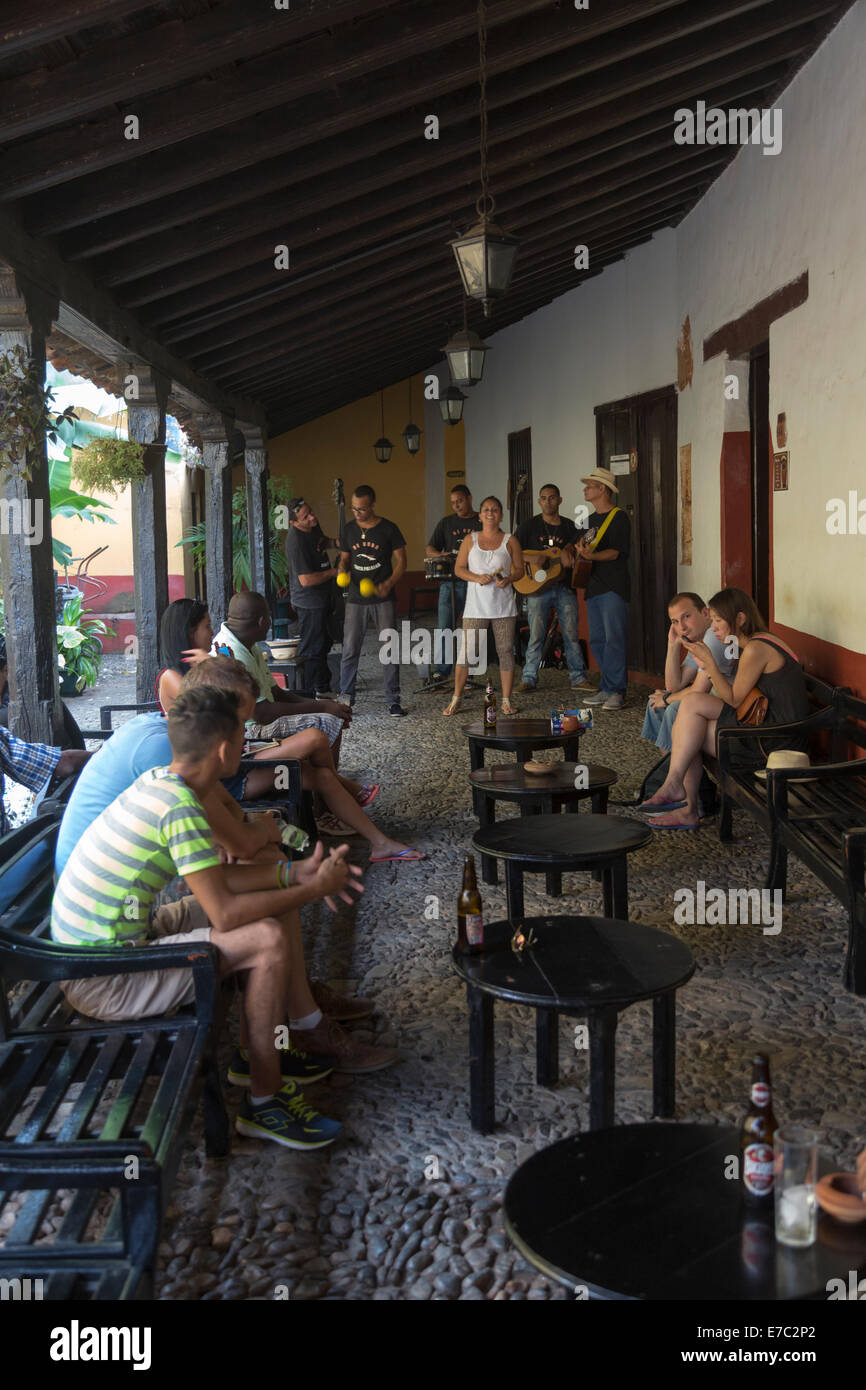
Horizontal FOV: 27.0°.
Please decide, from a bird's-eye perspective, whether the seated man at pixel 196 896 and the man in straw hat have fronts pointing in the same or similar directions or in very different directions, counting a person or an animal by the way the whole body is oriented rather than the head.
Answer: very different directions

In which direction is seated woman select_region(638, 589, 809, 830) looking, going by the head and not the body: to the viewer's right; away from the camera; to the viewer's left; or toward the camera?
to the viewer's left

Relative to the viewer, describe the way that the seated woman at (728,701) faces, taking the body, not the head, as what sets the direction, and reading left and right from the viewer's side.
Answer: facing to the left of the viewer

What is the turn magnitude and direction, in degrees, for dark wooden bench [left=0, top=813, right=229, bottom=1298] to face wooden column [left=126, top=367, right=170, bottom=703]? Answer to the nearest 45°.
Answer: approximately 90° to its left

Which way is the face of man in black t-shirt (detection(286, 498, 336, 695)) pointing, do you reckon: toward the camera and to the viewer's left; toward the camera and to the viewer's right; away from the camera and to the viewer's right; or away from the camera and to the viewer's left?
toward the camera and to the viewer's right

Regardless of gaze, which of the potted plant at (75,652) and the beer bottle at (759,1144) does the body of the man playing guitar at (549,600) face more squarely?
the beer bottle
